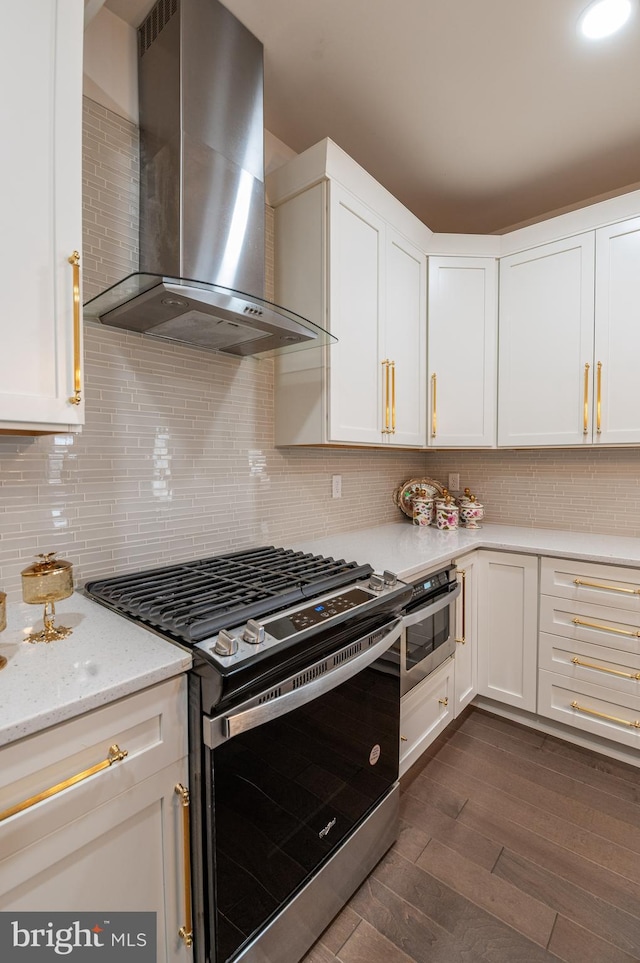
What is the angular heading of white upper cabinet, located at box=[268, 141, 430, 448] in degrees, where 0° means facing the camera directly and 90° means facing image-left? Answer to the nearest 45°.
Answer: approximately 315°

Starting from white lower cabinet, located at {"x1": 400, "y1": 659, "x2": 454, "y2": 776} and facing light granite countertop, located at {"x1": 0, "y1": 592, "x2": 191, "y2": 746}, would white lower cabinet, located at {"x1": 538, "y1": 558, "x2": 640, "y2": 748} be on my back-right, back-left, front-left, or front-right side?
back-left

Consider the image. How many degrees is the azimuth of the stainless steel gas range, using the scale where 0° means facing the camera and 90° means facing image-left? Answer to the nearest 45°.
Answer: approximately 315°

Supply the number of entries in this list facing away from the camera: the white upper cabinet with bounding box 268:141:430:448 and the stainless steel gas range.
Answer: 0

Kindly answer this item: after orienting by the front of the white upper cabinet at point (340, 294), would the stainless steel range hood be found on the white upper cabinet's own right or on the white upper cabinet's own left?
on the white upper cabinet's own right

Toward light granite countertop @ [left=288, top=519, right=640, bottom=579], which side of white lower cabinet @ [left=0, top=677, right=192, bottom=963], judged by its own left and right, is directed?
left

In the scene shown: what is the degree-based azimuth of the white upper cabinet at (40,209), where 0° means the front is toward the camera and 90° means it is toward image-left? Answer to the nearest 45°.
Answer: approximately 0°
